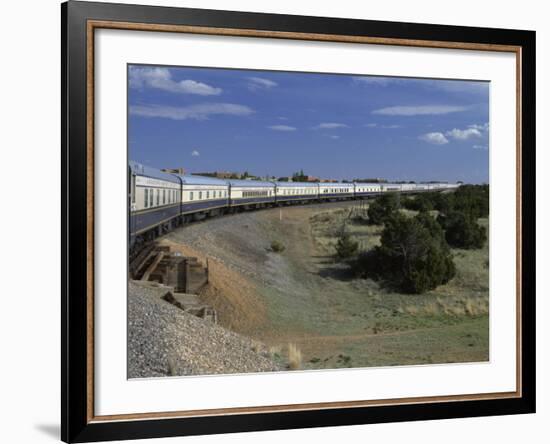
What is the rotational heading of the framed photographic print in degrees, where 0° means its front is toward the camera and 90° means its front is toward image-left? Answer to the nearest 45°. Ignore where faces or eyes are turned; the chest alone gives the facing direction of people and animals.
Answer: approximately 315°
